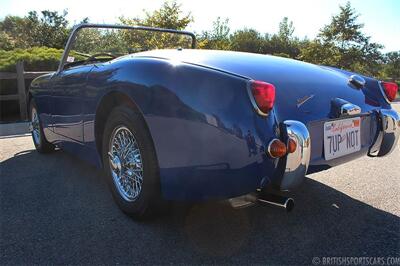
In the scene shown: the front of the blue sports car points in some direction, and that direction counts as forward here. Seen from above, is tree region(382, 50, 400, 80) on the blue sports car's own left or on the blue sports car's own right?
on the blue sports car's own right

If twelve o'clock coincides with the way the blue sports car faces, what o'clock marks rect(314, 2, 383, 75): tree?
The tree is roughly at 2 o'clock from the blue sports car.

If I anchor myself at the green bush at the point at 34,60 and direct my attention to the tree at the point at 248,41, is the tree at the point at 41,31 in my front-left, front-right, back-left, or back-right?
front-left

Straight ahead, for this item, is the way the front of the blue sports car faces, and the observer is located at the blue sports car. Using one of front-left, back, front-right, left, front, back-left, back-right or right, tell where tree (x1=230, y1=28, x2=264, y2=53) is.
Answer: front-right

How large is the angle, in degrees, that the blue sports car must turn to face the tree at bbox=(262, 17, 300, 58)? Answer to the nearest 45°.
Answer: approximately 45° to its right

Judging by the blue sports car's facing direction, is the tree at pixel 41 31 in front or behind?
in front

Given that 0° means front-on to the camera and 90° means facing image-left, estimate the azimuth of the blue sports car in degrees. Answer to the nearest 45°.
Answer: approximately 135°
